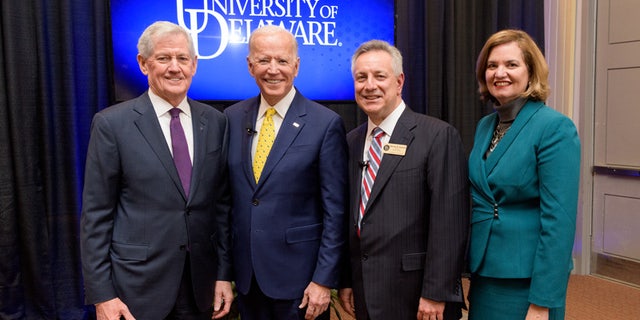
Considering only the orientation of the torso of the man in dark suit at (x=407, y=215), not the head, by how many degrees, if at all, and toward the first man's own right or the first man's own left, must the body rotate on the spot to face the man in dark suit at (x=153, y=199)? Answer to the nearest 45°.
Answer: approximately 45° to the first man's own right

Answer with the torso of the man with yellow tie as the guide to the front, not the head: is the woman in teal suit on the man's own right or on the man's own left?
on the man's own left

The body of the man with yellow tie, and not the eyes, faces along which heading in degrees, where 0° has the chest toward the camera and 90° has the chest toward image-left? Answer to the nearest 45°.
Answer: approximately 45°

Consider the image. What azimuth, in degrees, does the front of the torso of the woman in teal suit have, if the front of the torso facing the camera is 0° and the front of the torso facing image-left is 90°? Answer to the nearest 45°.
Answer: approximately 45°

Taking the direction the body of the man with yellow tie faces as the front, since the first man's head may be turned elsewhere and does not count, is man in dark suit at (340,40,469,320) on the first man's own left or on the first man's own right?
on the first man's own left
